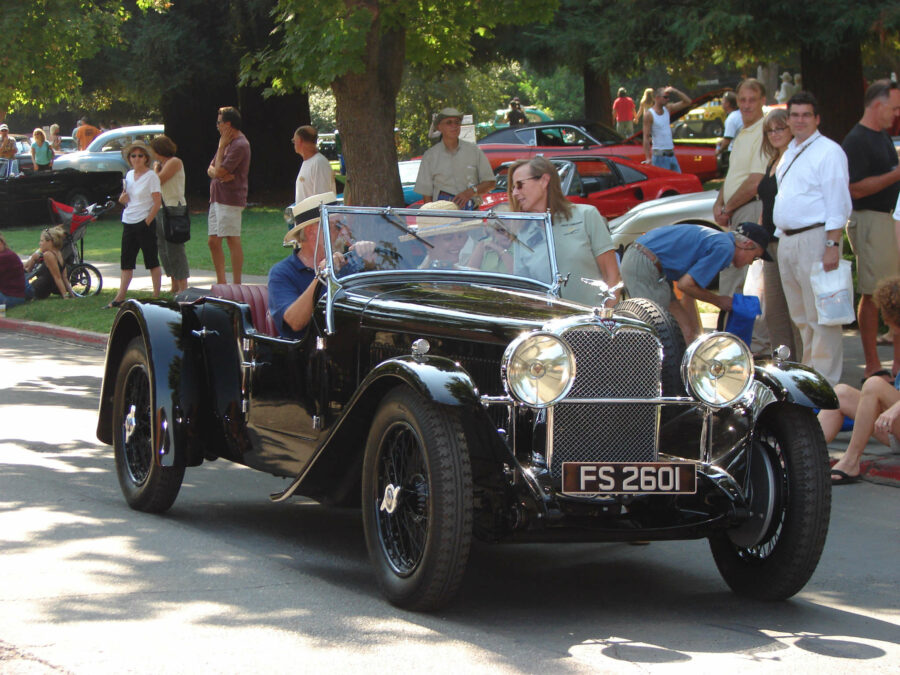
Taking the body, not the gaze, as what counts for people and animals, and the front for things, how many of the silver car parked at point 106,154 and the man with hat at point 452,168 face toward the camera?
1

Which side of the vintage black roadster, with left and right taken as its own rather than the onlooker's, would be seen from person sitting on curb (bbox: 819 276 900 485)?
left

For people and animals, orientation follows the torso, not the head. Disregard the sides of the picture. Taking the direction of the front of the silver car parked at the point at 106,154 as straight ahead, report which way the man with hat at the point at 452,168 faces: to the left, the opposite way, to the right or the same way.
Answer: to the left

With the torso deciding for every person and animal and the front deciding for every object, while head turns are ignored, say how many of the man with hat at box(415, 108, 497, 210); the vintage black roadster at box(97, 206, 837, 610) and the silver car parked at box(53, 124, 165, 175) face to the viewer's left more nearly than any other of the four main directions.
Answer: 1

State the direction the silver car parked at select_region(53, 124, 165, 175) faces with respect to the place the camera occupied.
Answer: facing to the left of the viewer

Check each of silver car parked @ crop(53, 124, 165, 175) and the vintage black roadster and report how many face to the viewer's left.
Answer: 1
